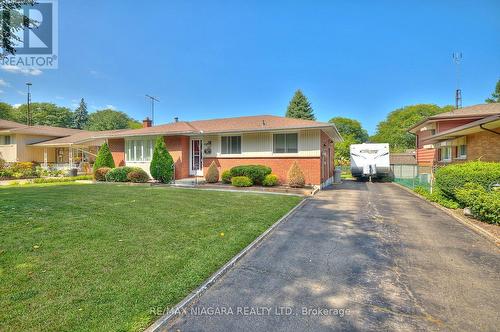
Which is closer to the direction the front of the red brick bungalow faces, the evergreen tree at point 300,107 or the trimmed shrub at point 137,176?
the trimmed shrub

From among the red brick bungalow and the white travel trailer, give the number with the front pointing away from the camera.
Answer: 0

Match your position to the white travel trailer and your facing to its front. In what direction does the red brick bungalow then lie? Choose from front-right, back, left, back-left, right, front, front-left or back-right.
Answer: front-right

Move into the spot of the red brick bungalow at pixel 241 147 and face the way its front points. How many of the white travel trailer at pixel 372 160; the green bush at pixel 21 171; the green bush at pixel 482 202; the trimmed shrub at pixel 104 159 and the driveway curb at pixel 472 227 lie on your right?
2

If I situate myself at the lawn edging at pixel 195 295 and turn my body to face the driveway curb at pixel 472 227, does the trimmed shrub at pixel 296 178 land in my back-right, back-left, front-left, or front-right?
front-left

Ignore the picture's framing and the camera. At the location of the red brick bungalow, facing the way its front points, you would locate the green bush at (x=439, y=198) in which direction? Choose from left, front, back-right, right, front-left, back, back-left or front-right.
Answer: left

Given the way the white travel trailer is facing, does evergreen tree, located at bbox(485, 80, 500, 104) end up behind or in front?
behind

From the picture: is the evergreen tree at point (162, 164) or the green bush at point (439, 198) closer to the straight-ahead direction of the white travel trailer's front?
the green bush

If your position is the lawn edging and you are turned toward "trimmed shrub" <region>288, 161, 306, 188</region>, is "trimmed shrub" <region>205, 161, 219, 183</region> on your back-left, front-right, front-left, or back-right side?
front-left

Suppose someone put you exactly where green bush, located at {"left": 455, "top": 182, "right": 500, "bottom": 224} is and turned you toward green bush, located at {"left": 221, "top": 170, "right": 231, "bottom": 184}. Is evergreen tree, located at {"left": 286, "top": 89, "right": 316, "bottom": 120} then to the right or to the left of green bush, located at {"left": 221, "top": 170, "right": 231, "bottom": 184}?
right

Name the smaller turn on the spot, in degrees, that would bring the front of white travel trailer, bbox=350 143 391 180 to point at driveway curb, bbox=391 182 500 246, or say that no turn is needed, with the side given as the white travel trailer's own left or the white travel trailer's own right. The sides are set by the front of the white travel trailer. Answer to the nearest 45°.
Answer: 0° — it already faces it

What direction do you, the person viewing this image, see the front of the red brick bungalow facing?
facing the viewer and to the left of the viewer

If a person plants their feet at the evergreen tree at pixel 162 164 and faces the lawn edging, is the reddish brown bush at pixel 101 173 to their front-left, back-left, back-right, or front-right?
back-right

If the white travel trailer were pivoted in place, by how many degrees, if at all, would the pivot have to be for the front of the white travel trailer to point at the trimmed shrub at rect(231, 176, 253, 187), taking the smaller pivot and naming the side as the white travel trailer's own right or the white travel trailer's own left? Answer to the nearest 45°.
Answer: approximately 45° to the white travel trailer's own right

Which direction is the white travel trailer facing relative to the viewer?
toward the camera

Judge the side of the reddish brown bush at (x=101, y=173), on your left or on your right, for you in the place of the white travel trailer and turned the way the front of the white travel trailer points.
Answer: on your right

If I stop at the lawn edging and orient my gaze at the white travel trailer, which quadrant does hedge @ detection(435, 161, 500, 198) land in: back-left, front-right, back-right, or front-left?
front-right

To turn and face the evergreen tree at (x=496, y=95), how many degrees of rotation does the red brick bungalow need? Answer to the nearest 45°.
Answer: approximately 135° to its left
